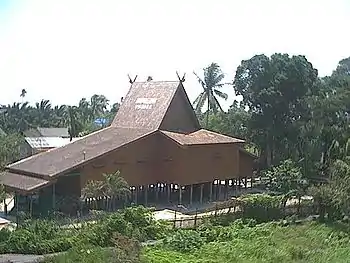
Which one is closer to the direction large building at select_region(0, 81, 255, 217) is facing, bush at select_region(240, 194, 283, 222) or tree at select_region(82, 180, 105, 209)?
the tree

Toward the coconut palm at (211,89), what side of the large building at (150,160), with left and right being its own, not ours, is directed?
back

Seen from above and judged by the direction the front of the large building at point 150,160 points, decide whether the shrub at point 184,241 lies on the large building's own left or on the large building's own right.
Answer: on the large building's own left

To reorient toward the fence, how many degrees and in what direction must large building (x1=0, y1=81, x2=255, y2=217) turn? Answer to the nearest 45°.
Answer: approximately 90° to its left

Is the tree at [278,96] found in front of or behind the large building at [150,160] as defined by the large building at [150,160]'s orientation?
behind

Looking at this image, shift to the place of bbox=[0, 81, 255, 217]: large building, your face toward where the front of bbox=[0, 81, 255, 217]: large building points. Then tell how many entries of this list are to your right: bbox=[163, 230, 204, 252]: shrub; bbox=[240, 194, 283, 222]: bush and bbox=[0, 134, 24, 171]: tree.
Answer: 1

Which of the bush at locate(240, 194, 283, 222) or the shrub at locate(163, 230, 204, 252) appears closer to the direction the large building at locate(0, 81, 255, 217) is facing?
the shrub

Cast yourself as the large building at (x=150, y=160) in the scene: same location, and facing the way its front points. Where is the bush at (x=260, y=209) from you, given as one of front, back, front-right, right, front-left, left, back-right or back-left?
left

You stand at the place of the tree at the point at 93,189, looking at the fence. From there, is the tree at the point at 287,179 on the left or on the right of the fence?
left

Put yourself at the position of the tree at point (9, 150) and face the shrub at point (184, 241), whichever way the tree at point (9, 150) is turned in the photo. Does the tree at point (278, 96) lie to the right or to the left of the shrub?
left

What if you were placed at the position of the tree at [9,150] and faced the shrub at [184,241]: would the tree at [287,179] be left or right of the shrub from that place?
left

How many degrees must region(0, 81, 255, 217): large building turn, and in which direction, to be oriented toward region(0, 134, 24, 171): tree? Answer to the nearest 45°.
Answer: approximately 90° to its right

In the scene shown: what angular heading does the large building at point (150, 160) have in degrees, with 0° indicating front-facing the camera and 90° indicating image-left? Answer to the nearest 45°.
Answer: approximately 45°
